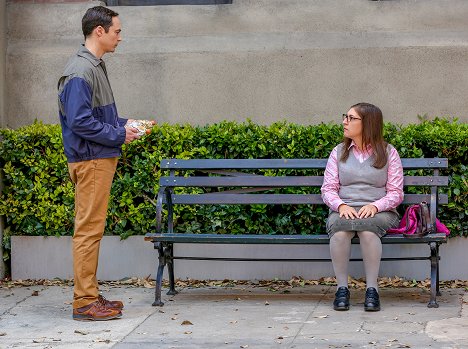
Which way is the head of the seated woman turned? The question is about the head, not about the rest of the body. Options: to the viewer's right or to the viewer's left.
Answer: to the viewer's left

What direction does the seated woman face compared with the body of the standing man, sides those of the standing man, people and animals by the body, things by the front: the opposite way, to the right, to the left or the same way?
to the right

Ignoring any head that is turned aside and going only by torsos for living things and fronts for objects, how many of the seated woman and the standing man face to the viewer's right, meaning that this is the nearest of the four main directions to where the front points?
1

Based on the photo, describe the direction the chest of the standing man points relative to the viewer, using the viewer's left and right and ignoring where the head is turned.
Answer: facing to the right of the viewer

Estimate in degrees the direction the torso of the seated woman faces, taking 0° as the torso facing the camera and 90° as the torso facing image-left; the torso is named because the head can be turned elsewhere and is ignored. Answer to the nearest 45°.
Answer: approximately 0°

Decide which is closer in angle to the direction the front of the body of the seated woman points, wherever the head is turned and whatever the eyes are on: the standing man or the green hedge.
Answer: the standing man

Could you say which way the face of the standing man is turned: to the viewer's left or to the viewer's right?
to the viewer's right

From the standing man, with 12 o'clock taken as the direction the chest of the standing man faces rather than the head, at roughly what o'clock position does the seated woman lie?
The seated woman is roughly at 12 o'clock from the standing man.

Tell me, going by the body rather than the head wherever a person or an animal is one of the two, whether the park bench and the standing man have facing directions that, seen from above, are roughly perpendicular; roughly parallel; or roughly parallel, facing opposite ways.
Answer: roughly perpendicular

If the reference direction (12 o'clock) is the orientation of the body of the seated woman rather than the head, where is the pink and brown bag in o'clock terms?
The pink and brown bag is roughly at 9 o'clock from the seated woman.

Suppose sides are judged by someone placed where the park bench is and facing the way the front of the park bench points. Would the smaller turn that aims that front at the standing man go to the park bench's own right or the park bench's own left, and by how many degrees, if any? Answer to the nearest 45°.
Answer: approximately 45° to the park bench's own right

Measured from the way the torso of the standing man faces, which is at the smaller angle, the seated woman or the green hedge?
the seated woman
